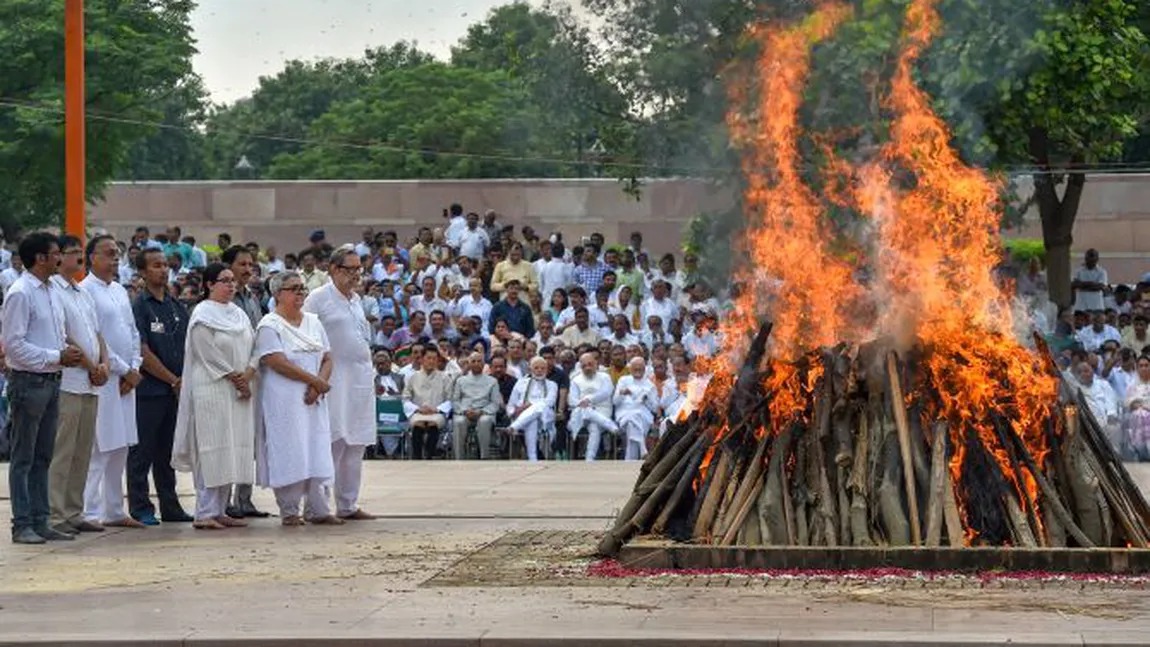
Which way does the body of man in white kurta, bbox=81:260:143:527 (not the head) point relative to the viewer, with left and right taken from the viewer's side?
facing the viewer and to the right of the viewer

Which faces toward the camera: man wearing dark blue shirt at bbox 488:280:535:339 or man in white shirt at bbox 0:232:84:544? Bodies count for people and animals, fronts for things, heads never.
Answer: the man wearing dark blue shirt

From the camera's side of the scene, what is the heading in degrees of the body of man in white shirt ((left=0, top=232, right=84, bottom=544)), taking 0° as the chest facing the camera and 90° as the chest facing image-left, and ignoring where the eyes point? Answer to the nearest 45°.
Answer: approximately 270°

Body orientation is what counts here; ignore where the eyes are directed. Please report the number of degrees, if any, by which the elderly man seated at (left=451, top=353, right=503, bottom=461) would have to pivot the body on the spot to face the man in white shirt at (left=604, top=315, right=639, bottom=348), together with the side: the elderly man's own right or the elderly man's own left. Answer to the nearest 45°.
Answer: approximately 135° to the elderly man's own left

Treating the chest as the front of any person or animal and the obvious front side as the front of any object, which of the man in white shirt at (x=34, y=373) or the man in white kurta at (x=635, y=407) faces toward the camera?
the man in white kurta

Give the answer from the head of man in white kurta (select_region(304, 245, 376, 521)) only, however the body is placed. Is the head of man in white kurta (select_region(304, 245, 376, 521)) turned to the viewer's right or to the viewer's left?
to the viewer's right

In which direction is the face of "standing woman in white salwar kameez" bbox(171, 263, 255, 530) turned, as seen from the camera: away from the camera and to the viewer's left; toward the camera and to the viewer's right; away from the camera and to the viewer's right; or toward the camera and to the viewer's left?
toward the camera and to the viewer's right
